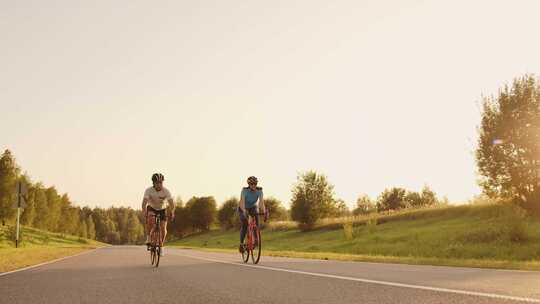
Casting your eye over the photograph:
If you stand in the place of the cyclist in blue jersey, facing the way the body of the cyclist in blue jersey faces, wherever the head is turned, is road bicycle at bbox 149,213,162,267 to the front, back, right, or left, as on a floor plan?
right

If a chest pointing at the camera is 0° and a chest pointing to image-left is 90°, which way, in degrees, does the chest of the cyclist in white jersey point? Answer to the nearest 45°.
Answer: approximately 0°

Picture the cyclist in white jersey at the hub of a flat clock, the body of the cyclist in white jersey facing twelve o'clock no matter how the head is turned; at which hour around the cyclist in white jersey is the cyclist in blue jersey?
The cyclist in blue jersey is roughly at 9 o'clock from the cyclist in white jersey.

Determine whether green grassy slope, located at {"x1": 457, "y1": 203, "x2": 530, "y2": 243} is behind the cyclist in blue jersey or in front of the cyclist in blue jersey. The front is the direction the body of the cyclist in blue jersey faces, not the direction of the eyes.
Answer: behind

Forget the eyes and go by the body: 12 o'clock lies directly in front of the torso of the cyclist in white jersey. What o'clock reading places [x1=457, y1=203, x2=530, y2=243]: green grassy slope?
The green grassy slope is roughly at 8 o'clock from the cyclist in white jersey.

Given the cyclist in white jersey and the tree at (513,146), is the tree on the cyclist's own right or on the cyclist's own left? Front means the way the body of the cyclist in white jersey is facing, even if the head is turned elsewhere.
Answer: on the cyclist's own left

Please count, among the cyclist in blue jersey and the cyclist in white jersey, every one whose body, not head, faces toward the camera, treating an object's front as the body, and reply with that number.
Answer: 2
